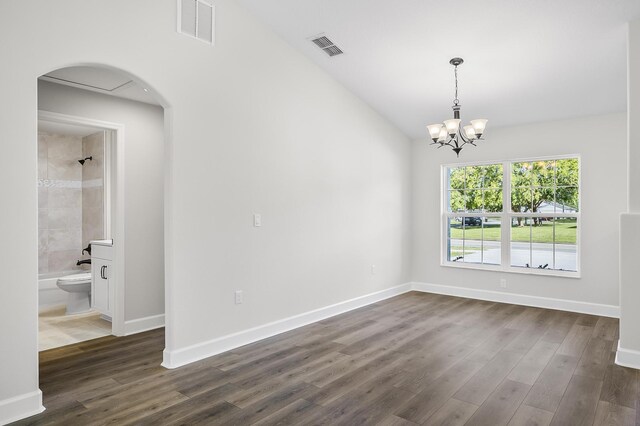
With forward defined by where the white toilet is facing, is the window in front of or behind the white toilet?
behind

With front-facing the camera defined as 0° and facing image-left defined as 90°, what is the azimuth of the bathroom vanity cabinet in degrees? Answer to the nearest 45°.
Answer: approximately 45°

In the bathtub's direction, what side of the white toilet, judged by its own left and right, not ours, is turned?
right

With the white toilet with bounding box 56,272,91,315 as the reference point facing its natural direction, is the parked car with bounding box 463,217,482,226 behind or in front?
behind

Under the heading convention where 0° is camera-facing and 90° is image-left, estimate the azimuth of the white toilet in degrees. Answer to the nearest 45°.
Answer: approximately 90°
